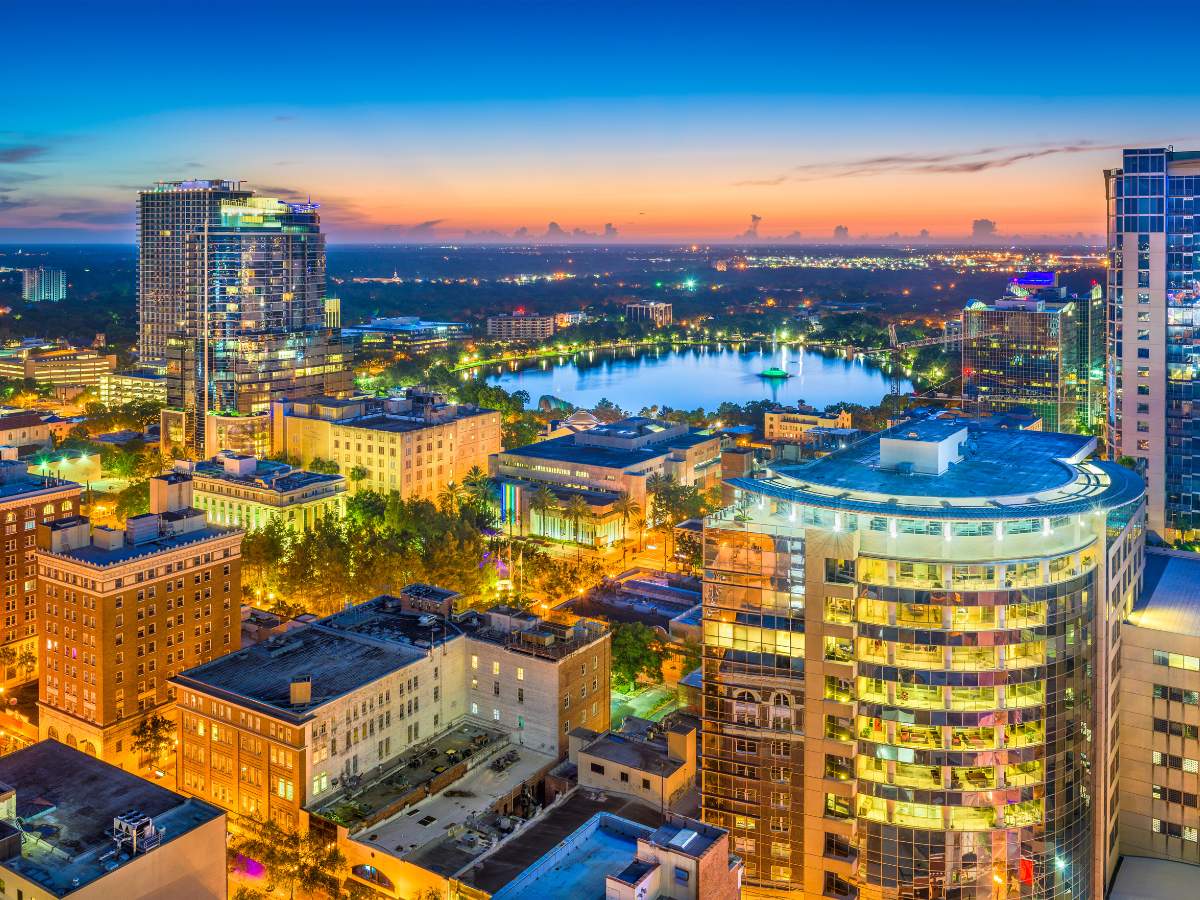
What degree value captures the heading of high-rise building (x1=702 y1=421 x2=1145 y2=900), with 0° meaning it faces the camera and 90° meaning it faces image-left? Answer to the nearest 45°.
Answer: approximately 0°

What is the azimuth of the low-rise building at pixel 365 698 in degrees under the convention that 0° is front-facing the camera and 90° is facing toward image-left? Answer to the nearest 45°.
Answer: approximately 45°

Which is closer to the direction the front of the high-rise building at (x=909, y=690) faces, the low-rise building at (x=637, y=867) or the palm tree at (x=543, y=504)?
the low-rise building

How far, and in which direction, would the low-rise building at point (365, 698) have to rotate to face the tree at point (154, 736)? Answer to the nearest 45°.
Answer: approximately 90° to its right

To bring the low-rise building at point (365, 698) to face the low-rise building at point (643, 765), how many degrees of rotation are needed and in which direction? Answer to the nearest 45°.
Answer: approximately 90° to its left
